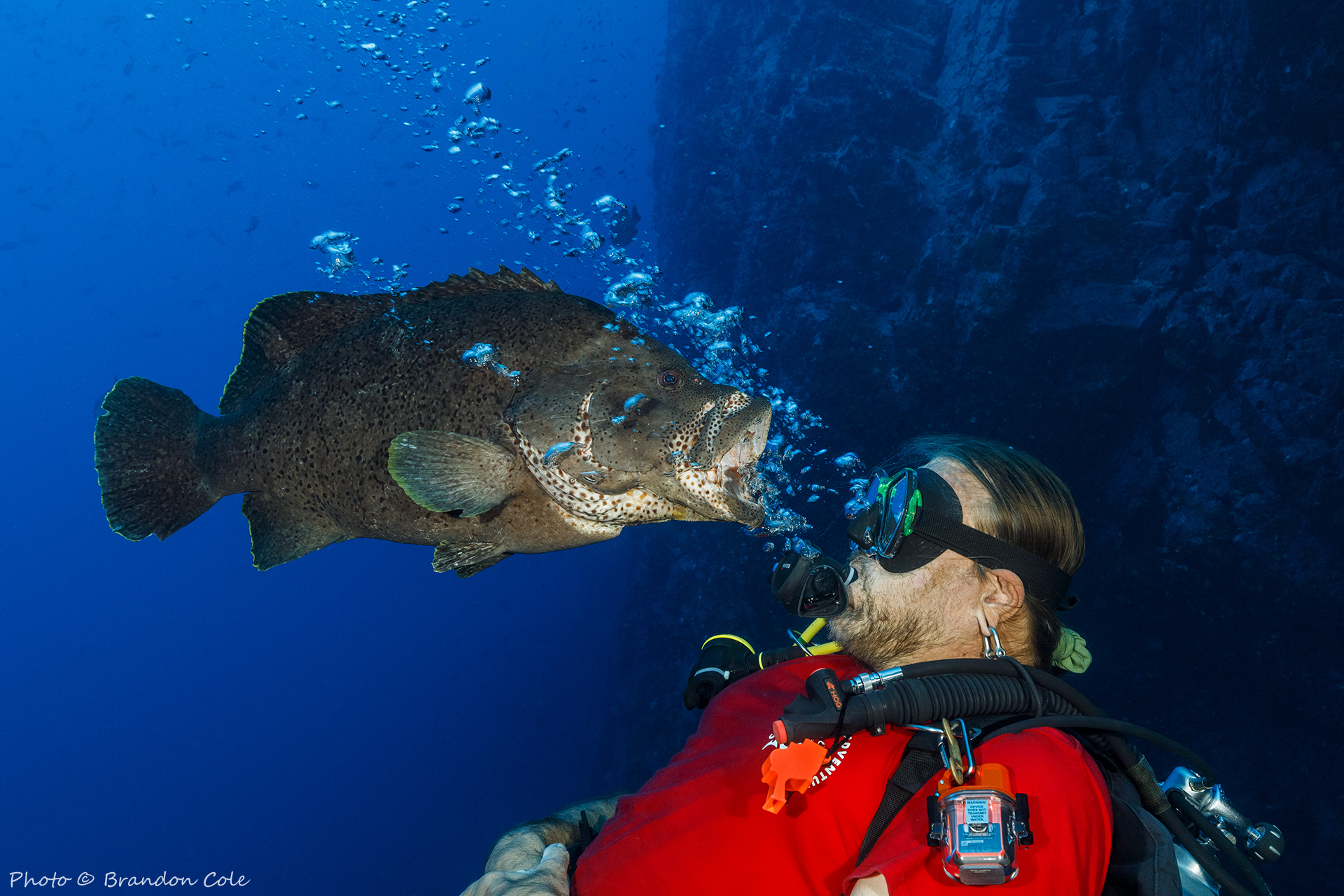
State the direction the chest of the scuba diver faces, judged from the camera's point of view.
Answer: to the viewer's left

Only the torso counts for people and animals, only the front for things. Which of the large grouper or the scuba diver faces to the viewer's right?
the large grouper

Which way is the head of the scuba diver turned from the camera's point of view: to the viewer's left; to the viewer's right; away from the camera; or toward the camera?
to the viewer's left

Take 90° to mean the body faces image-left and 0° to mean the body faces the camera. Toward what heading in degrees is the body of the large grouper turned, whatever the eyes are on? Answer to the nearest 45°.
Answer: approximately 270°

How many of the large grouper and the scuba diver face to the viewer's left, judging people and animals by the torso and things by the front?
1
